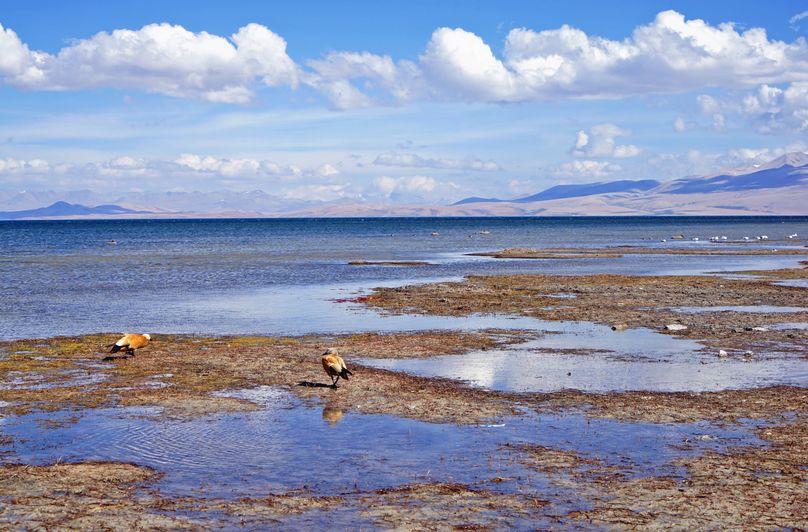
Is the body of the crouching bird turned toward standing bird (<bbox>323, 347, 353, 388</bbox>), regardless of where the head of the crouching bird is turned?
no
